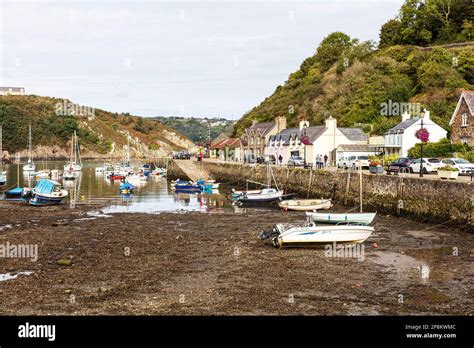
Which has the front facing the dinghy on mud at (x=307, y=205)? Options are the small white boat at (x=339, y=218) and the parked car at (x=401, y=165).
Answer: the parked car

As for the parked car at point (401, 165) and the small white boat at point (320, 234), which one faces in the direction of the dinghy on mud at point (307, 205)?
the parked car

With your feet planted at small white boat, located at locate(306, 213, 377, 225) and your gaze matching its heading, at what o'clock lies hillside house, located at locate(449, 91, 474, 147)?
The hillside house is roughly at 10 o'clock from the small white boat.

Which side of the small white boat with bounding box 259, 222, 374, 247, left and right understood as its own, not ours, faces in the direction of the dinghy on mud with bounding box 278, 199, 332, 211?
left

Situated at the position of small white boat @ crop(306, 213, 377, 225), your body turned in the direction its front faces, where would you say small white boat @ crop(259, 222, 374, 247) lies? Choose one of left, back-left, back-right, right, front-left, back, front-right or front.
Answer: right

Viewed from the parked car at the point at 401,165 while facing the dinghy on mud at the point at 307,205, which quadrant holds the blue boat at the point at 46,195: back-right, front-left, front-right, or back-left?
front-right

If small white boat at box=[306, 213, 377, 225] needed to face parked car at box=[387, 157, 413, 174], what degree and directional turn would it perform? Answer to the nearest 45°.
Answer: approximately 90° to its left

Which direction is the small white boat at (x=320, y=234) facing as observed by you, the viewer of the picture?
facing to the right of the viewer

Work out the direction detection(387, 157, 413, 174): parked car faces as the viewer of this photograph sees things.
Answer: facing the viewer and to the left of the viewer

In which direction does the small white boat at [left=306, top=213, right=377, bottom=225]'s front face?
to the viewer's right
